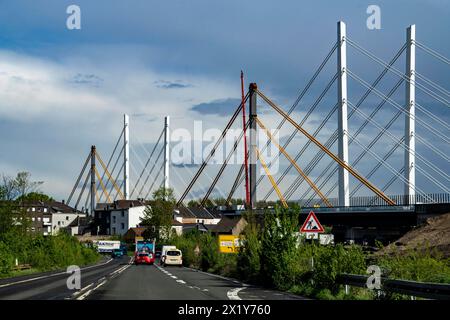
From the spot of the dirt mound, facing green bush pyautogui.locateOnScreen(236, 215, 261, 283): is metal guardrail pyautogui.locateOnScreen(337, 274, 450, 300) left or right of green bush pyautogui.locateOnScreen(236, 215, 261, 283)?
left

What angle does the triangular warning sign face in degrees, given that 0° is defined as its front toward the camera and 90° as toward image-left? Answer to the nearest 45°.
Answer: approximately 0°

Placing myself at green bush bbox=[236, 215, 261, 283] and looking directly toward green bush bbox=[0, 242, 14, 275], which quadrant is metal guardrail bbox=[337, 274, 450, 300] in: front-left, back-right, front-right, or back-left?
back-left

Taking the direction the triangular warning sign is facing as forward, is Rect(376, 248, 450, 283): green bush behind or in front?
in front

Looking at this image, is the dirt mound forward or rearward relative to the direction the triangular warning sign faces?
rearward

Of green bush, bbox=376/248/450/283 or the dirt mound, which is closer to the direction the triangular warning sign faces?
the green bush

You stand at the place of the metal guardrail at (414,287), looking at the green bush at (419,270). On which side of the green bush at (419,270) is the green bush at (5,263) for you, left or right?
left

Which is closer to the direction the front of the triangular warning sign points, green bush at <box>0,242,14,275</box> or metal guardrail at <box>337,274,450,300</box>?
the metal guardrail

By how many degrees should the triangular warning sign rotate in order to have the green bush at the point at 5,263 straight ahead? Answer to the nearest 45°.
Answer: approximately 135° to its right

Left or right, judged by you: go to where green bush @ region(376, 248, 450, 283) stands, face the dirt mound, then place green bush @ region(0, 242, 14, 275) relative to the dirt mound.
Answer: left

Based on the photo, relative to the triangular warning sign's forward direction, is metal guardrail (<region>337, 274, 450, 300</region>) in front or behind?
in front
